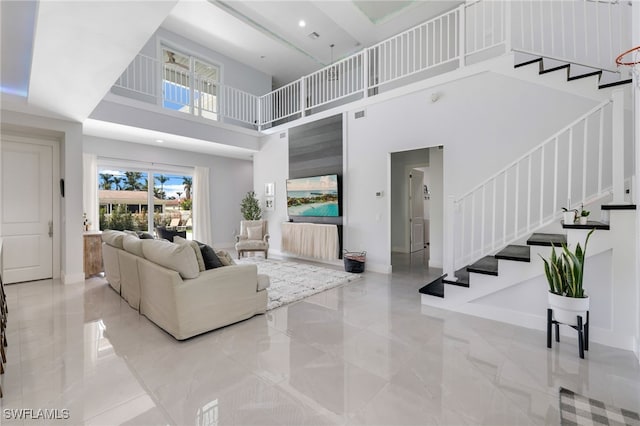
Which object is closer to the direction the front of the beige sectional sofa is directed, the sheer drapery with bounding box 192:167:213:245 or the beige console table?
the beige console table

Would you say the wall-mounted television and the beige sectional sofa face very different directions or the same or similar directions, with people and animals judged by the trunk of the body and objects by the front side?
very different directions

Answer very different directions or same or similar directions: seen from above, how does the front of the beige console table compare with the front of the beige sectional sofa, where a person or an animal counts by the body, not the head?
very different directions

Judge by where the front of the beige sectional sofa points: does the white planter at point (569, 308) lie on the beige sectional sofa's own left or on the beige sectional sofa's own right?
on the beige sectional sofa's own right

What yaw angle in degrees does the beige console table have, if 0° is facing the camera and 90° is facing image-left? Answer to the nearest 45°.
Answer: approximately 45°

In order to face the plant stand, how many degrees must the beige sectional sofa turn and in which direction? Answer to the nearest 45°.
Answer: approximately 90° to its right

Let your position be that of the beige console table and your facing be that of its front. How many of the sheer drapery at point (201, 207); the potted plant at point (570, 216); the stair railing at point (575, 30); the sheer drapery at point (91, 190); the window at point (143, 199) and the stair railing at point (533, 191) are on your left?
3

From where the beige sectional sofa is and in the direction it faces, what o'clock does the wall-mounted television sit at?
The wall-mounted television is roughly at 12 o'clock from the beige sectional sofa.

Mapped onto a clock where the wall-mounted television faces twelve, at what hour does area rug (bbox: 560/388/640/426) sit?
The area rug is roughly at 10 o'clock from the wall-mounted television.

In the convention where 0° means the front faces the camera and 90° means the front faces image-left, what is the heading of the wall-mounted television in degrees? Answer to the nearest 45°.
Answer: approximately 45°

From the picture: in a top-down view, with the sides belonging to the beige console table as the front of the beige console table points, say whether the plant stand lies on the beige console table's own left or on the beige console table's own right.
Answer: on the beige console table's own left

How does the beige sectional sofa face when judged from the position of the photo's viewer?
facing away from the viewer and to the right of the viewer
